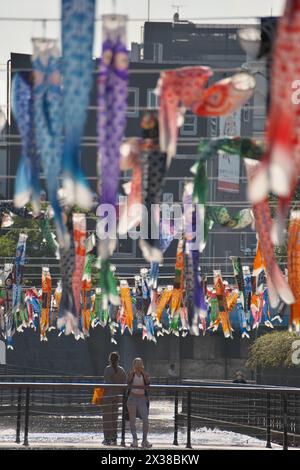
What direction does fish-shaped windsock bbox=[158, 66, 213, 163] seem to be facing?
to the viewer's right

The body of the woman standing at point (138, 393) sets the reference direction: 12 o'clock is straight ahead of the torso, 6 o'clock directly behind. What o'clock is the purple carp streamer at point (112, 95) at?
The purple carp streamer is roughly at 12 o'clock from the woman standing.

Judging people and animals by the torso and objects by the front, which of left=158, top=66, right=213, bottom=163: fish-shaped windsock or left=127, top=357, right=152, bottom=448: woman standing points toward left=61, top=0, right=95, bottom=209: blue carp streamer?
the woman standing
